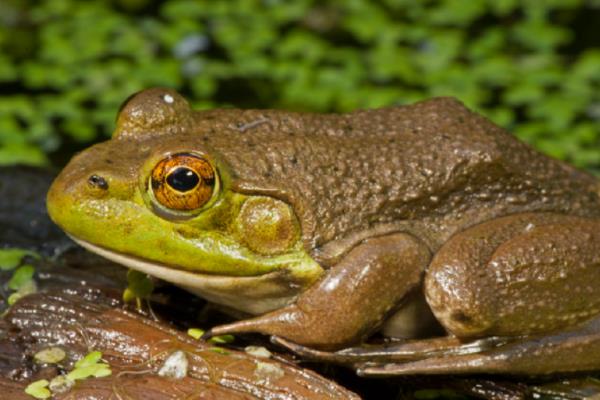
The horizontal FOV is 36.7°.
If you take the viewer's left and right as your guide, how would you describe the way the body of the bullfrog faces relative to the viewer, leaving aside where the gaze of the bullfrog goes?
facing to the left of the viewer

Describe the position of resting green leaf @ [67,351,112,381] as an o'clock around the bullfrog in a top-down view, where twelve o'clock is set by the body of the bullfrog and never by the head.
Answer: The resting green leaf is roughly at 12 o'clock from the bullfrog.

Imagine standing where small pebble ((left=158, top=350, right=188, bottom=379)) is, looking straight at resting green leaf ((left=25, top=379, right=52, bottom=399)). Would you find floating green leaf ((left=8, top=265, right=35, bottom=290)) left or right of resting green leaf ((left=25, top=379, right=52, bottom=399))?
right

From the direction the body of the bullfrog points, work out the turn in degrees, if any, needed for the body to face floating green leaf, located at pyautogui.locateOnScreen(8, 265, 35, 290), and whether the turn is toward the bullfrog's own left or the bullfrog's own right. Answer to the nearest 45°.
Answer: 0° — it already faces it
